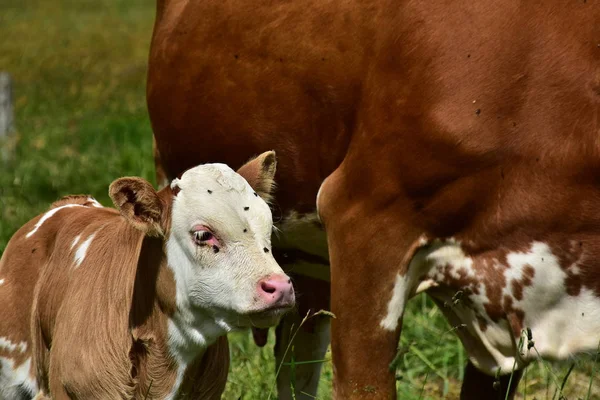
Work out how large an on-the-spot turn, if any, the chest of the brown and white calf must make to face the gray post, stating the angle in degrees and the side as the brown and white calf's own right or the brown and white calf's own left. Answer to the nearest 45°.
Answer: approximately 135° to the brown and white calf's own left

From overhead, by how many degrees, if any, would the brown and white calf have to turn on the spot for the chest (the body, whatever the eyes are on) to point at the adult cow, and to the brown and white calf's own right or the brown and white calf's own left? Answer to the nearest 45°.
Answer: approximately 45° to the brown and white calf's own left

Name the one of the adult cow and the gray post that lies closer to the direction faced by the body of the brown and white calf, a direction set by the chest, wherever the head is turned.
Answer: the adult cow

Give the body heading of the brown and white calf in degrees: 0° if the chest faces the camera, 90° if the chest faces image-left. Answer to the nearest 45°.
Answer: approximately 315°
